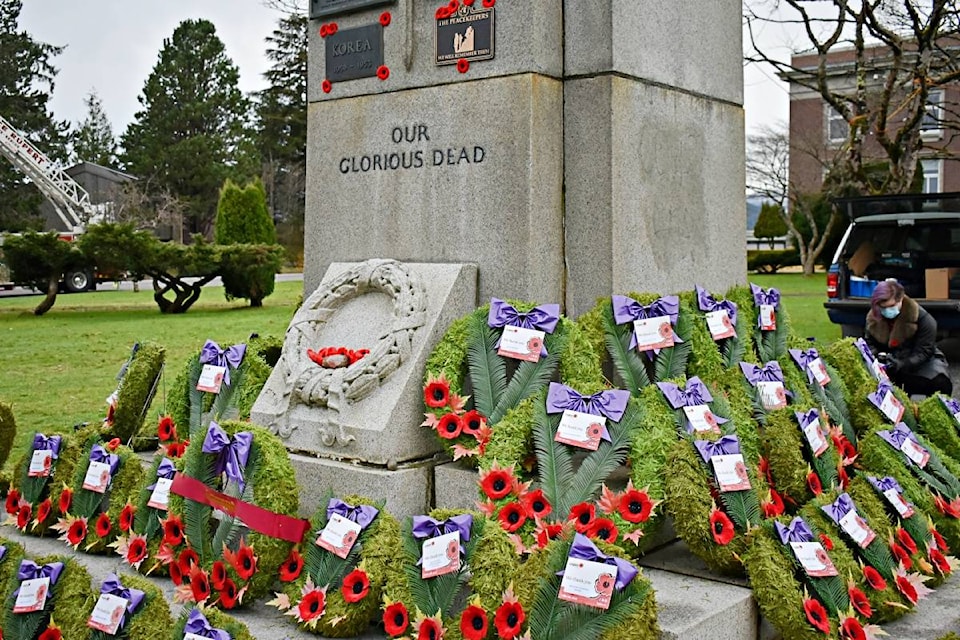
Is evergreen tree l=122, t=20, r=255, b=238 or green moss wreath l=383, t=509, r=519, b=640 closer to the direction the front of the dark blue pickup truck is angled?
the evergreen tree

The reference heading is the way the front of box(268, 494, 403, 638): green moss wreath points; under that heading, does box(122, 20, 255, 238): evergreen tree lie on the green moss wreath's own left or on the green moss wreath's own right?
on the green moss wreath's own right

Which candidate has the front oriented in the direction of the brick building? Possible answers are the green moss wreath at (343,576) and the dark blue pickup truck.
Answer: the dark blue pickup truck

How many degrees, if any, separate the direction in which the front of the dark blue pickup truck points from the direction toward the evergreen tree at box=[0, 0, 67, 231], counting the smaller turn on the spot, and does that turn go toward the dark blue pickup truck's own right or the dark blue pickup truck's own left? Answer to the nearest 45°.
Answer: approximately 45° to the dark blue pickup truck's own left

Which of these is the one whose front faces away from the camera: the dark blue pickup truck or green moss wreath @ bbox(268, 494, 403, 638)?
the dark blue pickup truck

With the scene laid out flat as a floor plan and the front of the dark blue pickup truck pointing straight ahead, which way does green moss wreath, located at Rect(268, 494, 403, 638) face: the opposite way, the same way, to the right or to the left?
the opposite way

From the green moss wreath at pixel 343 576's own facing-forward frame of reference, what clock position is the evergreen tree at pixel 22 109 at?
The evergreen tree is roughly at 4 o'clock from the green moss wreath.

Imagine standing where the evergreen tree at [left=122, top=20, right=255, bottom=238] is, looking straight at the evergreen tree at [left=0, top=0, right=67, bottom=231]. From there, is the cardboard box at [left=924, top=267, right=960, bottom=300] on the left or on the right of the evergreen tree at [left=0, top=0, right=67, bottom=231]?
left

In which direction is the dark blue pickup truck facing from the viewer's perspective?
away from the camera
